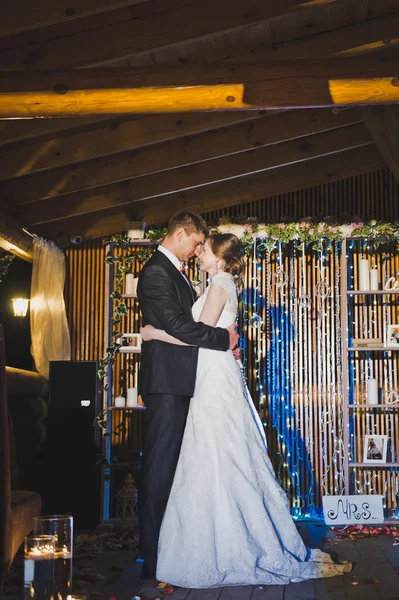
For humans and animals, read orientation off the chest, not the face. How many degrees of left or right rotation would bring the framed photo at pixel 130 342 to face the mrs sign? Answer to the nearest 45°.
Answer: approximately 45° to its left

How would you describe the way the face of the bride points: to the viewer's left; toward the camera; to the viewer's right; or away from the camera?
to the viewer's left

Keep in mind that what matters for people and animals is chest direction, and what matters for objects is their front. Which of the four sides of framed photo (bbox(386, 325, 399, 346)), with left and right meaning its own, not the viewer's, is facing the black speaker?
right

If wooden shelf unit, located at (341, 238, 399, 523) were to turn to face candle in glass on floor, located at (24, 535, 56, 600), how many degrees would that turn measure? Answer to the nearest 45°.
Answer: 0° — it already faces it

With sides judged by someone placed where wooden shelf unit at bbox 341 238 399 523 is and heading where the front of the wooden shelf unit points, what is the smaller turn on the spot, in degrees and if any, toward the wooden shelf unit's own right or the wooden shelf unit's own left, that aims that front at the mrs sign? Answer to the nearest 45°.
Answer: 0° — it already faces it

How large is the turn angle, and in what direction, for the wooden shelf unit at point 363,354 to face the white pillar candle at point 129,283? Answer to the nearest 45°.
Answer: approximately 90° to its right

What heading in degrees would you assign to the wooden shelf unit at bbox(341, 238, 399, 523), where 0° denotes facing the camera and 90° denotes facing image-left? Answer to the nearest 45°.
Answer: approximately 0°

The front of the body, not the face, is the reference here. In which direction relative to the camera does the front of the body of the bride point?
to the viewer's left

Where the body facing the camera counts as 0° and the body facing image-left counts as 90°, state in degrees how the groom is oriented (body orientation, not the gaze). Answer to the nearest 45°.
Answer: approximately 270°

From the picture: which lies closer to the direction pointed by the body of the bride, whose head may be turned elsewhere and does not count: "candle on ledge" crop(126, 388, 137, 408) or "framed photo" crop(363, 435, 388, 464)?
the candle on ledge
